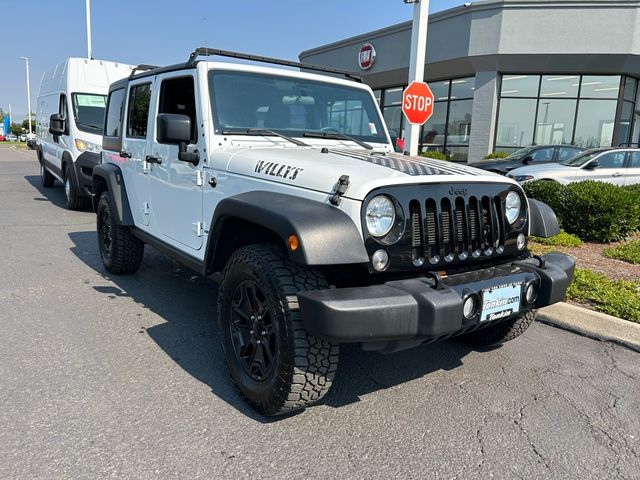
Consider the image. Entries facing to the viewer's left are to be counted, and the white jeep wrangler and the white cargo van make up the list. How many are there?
0

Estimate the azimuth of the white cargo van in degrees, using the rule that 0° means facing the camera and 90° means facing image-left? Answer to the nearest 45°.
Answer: approximately 315°

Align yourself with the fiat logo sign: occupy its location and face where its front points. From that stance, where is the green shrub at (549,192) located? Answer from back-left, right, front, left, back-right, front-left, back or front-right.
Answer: front-left

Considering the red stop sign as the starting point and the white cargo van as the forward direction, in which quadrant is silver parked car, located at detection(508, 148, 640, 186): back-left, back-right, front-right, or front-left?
back-right

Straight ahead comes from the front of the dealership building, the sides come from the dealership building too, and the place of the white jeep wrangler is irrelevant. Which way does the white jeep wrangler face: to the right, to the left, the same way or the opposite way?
to the left

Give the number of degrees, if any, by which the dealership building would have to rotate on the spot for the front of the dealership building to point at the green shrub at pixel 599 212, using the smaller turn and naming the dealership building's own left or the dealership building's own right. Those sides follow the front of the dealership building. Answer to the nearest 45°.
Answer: approximately 45° to the dealership building's own left

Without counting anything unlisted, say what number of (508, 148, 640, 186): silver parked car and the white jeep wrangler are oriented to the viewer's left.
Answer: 1

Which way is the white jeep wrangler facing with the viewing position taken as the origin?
facing the viewer and to the right of the viewer

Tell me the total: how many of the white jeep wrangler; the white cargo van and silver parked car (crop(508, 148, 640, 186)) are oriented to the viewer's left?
1

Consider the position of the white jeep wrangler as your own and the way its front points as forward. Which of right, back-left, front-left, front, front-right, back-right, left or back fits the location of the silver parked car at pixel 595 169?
left

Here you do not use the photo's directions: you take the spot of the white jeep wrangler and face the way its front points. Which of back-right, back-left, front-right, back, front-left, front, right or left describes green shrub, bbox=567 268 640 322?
left

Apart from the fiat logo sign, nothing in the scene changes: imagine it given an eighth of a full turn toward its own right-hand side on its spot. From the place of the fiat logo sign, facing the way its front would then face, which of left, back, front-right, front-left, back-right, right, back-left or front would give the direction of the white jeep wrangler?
left

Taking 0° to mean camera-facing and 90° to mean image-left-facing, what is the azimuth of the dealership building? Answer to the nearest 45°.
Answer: approximately 45°

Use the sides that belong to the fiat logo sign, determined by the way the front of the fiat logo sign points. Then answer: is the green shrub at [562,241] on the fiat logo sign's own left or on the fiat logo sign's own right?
on the fiat logo sign's own left

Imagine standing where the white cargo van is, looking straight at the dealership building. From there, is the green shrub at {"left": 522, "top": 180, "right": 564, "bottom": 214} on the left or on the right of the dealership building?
right

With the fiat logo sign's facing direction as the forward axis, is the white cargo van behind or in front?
in front

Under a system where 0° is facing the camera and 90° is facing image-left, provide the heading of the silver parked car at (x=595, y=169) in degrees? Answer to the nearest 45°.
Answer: approximately 90°

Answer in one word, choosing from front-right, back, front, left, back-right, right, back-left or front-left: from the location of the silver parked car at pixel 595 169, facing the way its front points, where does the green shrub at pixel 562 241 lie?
left
